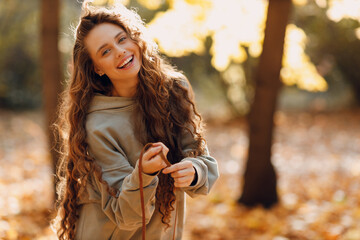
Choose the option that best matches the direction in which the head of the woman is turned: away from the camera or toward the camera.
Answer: toward the camera

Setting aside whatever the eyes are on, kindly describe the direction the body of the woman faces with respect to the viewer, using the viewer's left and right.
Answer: facing the viewer and to the right of the viewer
